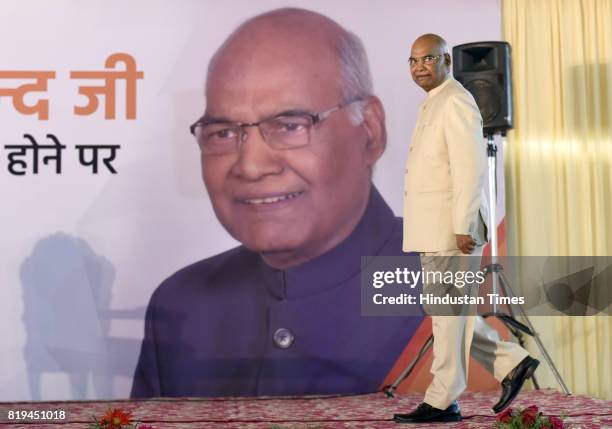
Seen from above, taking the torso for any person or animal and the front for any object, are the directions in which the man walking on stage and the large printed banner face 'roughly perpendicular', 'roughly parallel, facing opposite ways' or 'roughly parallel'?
roughly perpendicular

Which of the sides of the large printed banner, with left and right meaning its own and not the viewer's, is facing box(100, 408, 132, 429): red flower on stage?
front

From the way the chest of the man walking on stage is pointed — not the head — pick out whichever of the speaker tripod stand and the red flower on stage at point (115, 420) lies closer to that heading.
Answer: the red flower on stage

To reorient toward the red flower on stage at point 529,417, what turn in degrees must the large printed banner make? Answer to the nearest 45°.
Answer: approximately 45° to its left

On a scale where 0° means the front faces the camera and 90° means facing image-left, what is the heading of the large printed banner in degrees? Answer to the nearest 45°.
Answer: approximately 0°

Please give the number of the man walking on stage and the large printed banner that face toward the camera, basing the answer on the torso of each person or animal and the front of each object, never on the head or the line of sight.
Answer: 1

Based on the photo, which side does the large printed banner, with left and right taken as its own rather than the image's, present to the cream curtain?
left

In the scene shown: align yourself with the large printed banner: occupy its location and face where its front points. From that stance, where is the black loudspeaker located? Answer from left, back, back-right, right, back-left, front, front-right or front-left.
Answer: left
